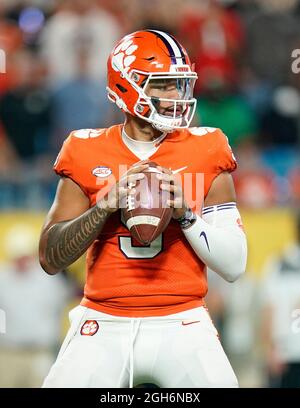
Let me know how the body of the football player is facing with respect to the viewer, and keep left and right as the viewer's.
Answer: facing the viewer

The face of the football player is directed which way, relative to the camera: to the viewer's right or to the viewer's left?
to the viewer's right
